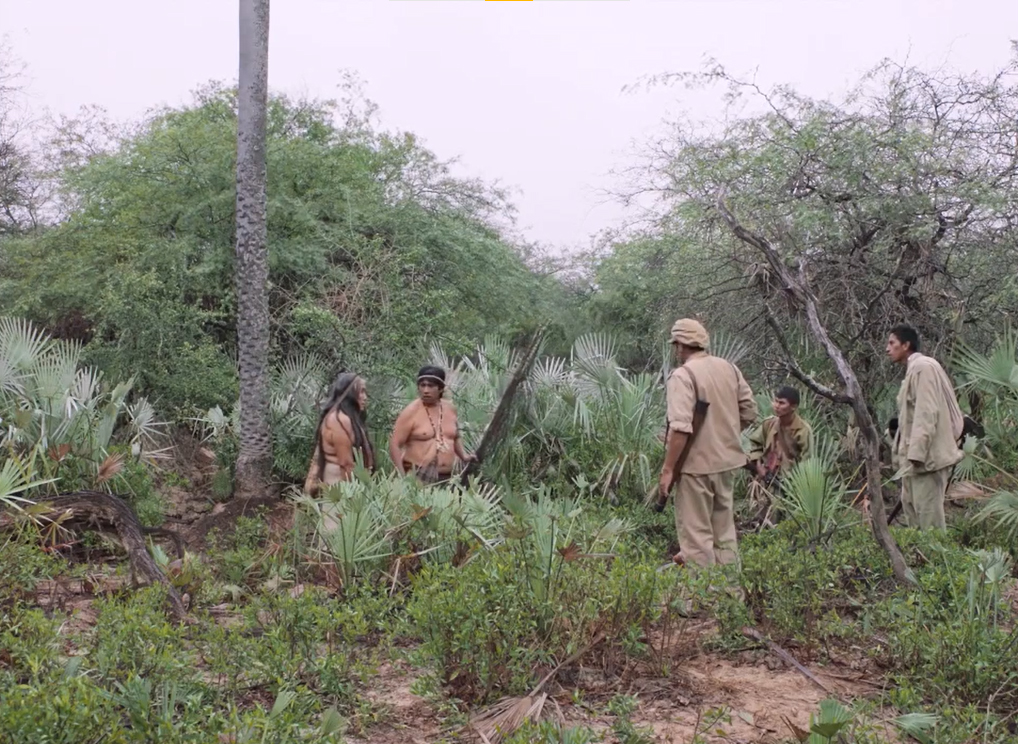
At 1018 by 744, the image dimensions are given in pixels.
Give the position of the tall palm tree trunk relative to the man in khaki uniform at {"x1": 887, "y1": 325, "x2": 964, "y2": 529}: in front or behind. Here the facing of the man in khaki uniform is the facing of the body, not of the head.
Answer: in front

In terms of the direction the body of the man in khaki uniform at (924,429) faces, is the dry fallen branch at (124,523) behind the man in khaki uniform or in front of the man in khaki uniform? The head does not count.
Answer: in front

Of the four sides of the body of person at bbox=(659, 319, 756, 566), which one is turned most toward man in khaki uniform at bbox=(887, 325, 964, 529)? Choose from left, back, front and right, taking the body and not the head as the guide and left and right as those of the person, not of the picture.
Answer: right

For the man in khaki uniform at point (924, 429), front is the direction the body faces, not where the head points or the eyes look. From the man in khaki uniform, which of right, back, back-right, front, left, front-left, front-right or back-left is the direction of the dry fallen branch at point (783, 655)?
left

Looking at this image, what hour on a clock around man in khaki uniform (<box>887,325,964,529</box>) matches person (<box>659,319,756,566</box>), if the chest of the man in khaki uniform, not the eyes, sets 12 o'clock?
The person is roughly at 11 o'clock from the man in khaki uniform.

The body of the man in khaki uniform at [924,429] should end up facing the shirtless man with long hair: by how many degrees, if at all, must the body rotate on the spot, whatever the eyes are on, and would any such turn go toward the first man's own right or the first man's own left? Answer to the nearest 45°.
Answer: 0° — they already face them

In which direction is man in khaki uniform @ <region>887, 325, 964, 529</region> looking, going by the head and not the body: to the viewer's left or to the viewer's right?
to the viewer's left

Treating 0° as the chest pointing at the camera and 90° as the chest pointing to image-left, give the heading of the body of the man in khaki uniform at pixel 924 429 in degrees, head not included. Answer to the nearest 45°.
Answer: approximately 90°

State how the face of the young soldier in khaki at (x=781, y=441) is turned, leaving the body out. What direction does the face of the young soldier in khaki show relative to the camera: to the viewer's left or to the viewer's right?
to the viewer's left

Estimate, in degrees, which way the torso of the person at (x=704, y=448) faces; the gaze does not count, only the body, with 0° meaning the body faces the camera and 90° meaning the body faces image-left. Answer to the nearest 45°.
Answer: approximately 135°

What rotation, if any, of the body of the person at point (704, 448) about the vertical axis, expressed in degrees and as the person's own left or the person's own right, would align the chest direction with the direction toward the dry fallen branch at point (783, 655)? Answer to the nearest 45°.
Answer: approximately 135° to the person's own left
